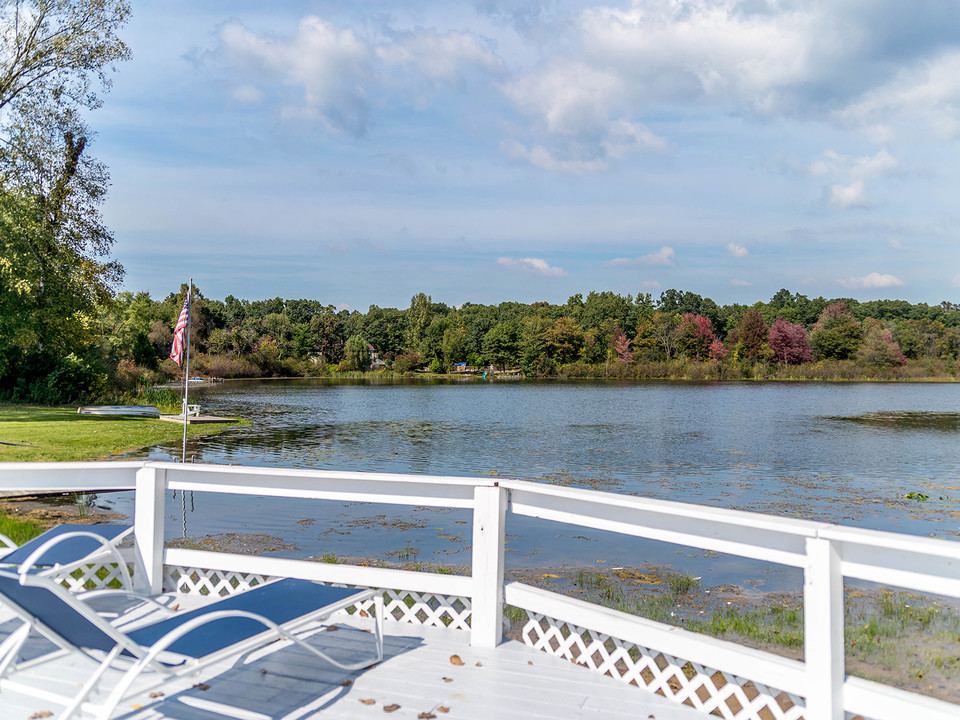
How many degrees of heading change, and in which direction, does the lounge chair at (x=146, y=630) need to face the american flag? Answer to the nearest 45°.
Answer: approximately 45° to its left

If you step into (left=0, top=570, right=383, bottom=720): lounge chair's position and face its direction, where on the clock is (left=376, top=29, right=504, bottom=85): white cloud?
The white cloud is roughly at 11 o'clock from the lounge chair.

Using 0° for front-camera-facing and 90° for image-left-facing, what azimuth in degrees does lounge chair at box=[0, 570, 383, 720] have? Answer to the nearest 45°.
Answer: approximately 225°

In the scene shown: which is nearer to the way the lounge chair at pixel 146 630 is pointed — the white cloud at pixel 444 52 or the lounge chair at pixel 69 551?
the white cloud

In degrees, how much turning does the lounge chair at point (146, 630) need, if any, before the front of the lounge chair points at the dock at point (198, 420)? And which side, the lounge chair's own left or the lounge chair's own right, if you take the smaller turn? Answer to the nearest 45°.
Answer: approximately 45° to the lounge chair's own left

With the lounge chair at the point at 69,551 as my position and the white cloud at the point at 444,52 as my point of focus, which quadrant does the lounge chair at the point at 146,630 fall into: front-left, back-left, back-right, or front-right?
back-right

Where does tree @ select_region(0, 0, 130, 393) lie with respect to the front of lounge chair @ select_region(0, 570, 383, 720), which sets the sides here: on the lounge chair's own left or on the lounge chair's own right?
on the lounge chair's own left
